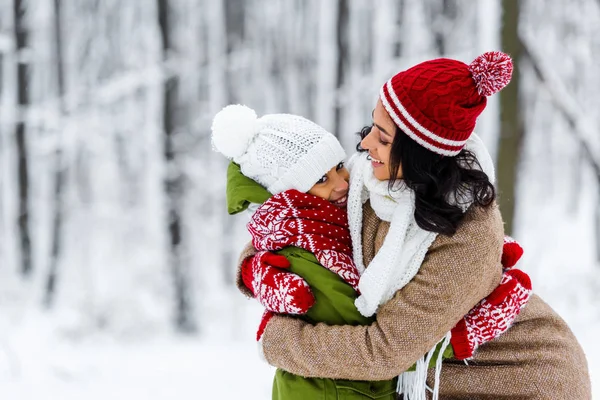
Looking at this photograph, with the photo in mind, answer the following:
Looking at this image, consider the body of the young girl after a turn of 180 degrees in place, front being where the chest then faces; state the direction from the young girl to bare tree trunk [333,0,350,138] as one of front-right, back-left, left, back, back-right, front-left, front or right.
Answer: right

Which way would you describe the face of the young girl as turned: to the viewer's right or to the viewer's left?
to the viewer's right

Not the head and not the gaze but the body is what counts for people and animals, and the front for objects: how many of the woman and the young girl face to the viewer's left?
1

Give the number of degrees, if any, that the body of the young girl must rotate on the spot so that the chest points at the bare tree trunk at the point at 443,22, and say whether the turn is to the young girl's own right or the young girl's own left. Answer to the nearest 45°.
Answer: approximately 90° to the young girl's own left

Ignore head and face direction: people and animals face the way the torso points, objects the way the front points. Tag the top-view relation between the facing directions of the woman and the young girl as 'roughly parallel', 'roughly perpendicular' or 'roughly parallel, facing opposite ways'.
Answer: roughly parallel, facing opposite ways

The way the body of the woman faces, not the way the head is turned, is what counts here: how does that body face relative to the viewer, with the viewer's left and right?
facing to the left of the viewer

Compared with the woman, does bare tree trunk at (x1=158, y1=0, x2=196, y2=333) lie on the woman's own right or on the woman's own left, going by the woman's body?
on the woman's own right

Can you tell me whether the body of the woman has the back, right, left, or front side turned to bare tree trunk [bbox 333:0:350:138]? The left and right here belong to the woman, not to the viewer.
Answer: right

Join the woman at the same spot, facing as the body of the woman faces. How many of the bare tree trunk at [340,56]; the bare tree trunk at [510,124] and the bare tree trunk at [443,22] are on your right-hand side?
3

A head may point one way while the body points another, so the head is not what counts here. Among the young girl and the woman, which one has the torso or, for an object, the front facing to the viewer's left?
the woman

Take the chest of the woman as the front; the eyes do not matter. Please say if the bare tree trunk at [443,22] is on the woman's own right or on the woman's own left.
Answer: on the woman's own right

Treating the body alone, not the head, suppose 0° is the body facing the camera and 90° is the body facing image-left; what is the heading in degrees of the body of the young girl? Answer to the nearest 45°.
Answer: approximately 270°

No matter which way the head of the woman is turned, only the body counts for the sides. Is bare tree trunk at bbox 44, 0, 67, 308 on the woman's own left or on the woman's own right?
on the woman's own right
